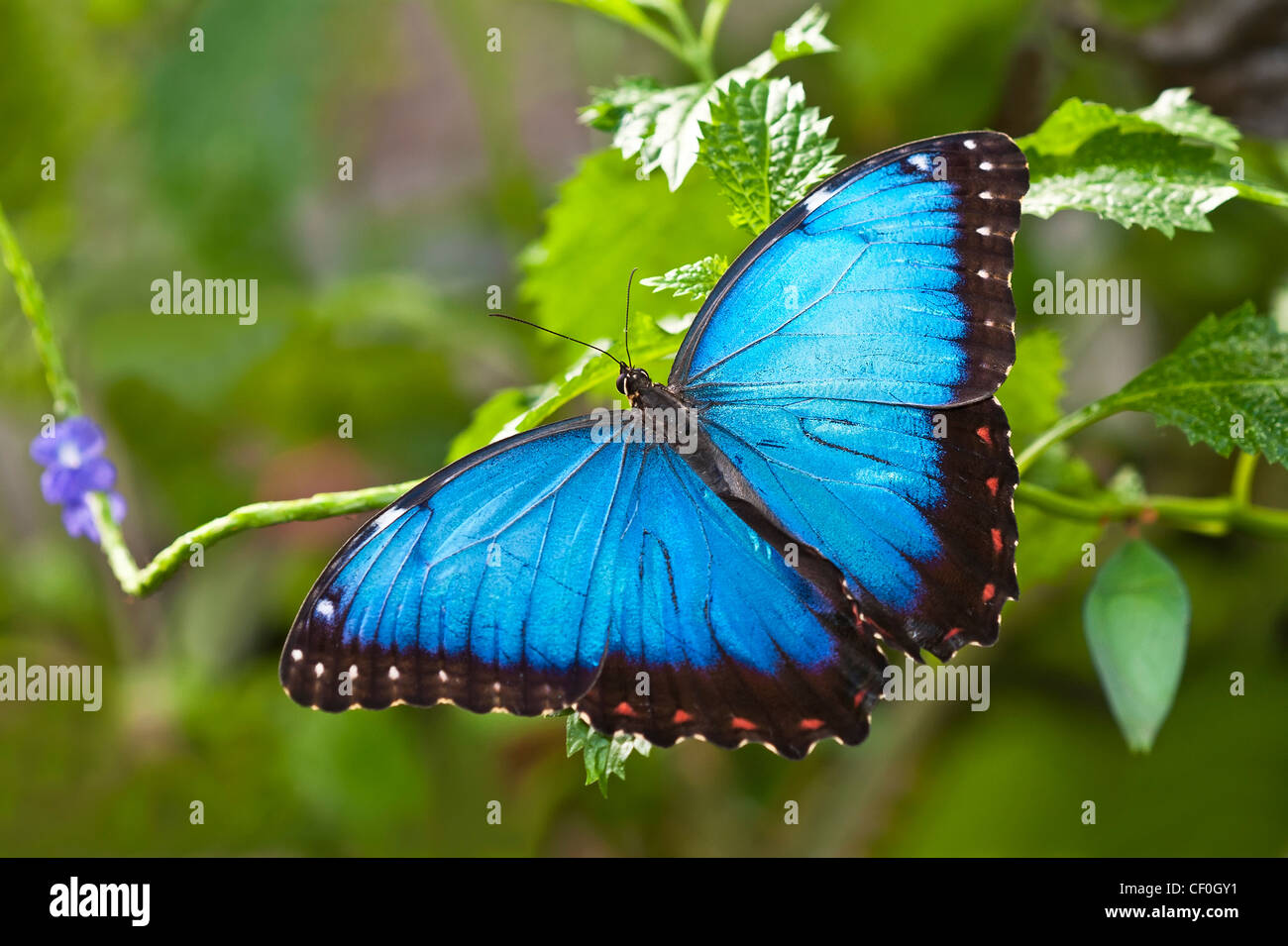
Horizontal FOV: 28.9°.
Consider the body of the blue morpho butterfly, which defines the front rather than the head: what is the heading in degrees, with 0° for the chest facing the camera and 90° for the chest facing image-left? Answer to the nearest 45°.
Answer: approximately 135°
